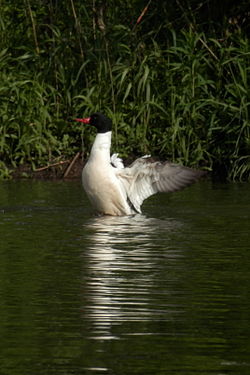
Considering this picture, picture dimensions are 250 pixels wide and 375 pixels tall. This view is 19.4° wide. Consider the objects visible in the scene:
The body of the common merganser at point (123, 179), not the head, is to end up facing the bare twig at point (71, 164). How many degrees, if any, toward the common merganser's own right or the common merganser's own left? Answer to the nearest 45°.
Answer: approximately 90° to the common merganser's own right

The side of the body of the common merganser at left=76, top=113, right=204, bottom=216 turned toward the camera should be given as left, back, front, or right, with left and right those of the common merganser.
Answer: left
